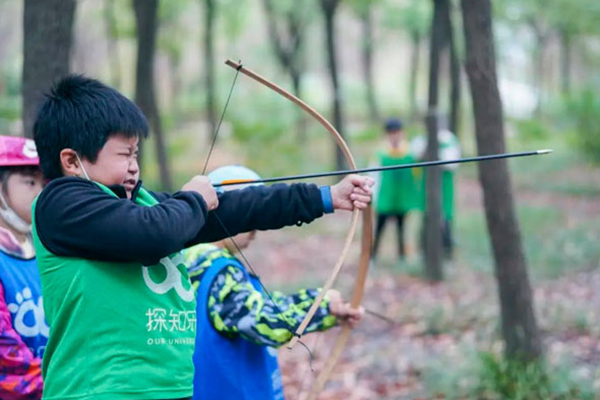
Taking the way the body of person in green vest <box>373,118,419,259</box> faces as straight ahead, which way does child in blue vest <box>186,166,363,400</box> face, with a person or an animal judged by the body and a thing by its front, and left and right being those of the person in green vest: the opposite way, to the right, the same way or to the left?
to the left

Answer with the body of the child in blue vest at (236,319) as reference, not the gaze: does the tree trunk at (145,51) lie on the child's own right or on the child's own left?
on the child's own left

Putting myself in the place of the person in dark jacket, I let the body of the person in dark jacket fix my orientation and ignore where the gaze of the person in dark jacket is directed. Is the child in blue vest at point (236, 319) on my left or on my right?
on my left

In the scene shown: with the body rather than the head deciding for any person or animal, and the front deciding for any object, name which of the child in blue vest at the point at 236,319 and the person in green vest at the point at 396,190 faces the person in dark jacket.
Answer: the person in green vest

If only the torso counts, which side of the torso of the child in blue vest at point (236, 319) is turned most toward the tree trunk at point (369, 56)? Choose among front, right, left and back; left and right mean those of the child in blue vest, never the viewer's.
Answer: left

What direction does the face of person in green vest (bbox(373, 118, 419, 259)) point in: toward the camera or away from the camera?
toward the camera

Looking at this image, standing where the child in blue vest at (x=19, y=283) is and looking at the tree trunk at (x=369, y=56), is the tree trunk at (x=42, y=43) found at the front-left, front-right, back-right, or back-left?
front-left

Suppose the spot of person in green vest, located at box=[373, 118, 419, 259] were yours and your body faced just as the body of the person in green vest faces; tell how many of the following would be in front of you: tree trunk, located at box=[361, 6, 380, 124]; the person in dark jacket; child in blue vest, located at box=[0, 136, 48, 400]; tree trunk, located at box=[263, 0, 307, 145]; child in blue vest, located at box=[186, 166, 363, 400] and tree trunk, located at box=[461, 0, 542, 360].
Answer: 4

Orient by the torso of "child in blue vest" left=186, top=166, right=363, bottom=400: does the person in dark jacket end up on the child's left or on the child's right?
on the child's right

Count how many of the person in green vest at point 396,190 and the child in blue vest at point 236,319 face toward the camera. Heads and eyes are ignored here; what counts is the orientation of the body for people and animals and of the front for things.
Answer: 1

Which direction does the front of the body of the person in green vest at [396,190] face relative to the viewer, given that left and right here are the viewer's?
facing the viewer

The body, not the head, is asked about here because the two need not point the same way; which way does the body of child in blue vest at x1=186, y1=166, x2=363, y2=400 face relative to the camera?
to the viewer's right

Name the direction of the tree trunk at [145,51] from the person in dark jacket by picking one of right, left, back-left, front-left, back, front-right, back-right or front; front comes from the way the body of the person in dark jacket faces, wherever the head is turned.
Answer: back-left

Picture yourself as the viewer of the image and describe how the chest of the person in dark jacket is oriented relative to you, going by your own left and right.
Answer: facing the viewer and to the right of the viewer

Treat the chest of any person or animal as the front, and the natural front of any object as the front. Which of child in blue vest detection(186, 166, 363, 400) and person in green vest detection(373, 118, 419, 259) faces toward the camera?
the person in green vest

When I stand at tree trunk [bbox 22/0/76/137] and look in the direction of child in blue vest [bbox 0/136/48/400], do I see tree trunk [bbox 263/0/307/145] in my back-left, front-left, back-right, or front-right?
back-left

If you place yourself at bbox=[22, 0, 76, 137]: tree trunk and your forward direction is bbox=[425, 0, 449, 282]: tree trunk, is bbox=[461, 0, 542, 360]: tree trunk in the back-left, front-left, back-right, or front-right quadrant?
front-right
